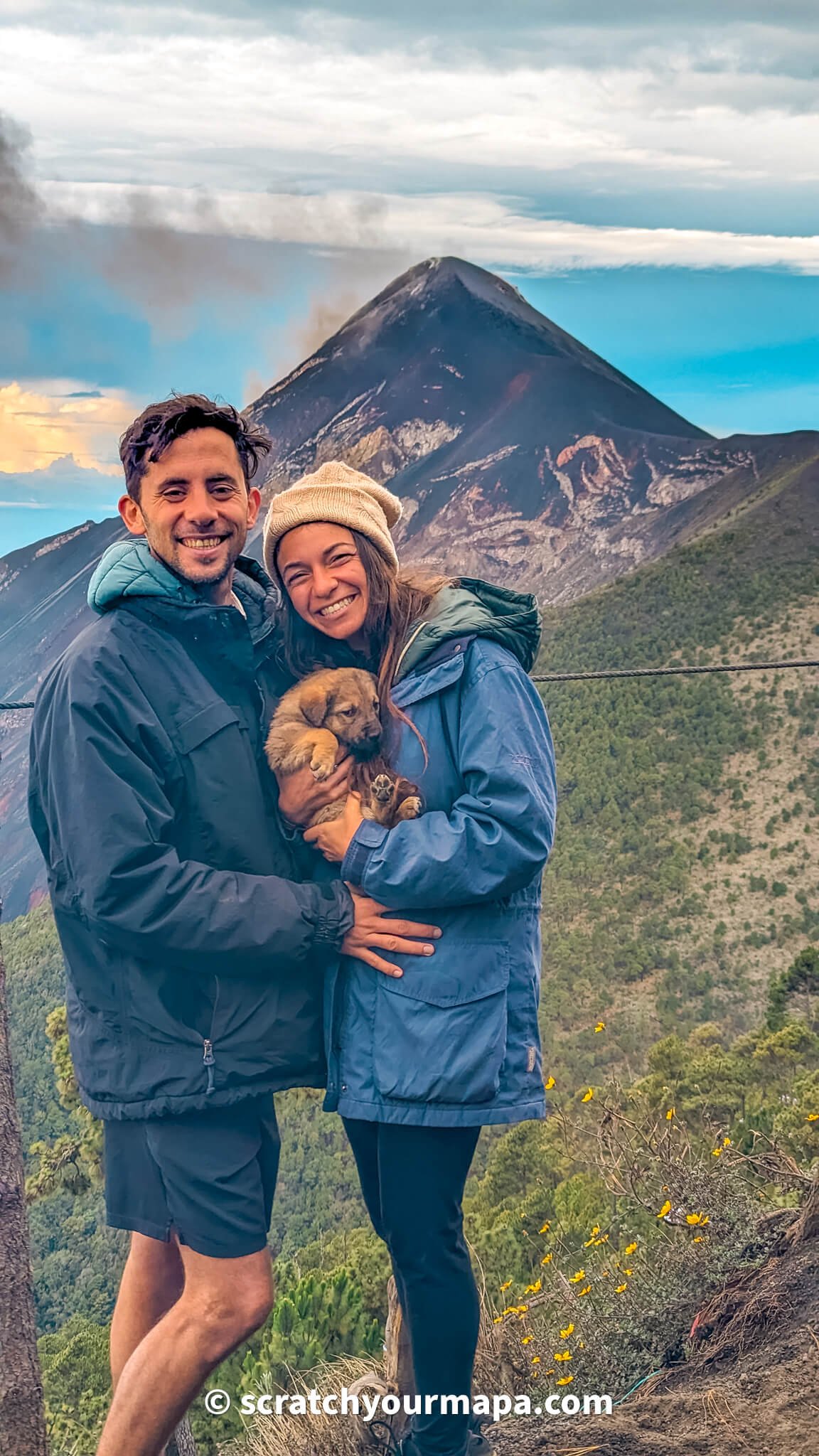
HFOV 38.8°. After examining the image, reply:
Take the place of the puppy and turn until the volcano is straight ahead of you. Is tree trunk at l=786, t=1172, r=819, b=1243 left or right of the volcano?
right

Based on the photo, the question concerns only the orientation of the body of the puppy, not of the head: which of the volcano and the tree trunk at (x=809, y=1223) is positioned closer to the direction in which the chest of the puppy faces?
the tree trunk

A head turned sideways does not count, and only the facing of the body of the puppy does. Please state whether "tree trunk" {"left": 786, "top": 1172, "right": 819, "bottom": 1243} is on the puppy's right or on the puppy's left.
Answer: on the puppy's left

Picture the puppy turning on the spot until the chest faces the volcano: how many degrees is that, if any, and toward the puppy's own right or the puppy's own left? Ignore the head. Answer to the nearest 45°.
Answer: approximately 135° to the puppy's own left

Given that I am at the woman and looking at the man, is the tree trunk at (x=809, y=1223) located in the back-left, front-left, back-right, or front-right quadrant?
back-right
